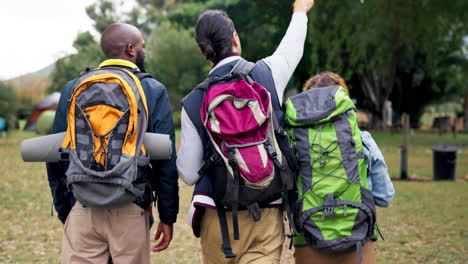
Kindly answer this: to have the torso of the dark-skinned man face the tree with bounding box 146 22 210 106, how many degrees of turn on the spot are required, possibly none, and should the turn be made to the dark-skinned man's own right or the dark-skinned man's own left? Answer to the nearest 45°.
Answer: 0° — they already face it

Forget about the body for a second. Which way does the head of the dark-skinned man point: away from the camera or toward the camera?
away from the camera

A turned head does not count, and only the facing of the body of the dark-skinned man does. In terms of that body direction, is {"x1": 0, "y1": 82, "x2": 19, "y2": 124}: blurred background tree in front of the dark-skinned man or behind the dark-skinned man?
in front

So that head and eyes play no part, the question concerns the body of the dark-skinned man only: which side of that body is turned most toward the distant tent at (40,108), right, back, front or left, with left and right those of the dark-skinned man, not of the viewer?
front

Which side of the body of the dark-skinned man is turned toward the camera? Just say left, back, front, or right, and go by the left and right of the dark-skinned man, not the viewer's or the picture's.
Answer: back
